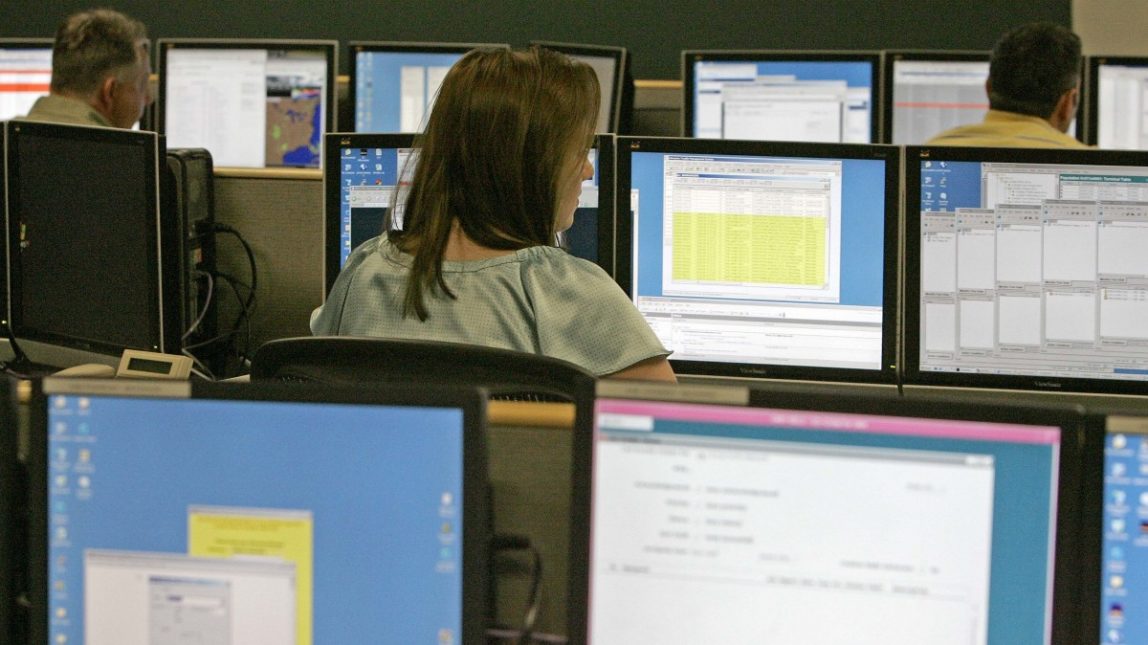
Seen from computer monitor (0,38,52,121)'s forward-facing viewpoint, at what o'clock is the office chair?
The office chair is roughly at 12 o'clock from the computer monitor.

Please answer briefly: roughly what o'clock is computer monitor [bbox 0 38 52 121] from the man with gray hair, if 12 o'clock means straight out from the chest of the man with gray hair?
The computer monitor is roughly at 10 o'clock from the man with gray hair.

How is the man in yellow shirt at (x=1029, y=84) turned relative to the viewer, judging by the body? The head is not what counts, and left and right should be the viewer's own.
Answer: facing away from the viewer and to the right of the viewer

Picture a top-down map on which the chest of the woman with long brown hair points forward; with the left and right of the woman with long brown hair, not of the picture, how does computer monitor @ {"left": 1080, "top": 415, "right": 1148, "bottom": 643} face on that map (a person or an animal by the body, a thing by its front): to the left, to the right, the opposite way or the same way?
the opposite way

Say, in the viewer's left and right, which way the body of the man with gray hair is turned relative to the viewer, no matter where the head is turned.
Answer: facing away from the viewer and to the right of the viewer

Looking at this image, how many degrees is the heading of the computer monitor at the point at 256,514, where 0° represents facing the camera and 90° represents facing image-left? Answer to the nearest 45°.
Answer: approximately 0°

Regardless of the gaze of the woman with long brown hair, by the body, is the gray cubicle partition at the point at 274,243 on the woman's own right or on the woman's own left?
on the woman's own left

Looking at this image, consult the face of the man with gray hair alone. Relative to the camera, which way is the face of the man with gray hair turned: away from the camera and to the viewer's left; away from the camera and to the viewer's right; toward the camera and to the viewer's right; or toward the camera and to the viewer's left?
away from the camera and to the viewer's right

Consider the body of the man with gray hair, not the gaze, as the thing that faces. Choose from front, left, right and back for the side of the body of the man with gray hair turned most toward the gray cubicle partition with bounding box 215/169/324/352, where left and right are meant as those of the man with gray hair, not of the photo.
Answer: right

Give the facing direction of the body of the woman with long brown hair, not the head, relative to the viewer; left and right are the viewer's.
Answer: facing away from the viewer and to the right of the viewer

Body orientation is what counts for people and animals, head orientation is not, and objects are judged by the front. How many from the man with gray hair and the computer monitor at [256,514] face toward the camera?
1

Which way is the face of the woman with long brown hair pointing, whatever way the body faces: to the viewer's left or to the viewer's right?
to the viewer's right

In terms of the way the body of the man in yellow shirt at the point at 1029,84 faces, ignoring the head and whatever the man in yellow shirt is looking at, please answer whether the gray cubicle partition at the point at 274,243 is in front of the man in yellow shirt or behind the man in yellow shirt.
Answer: behind
